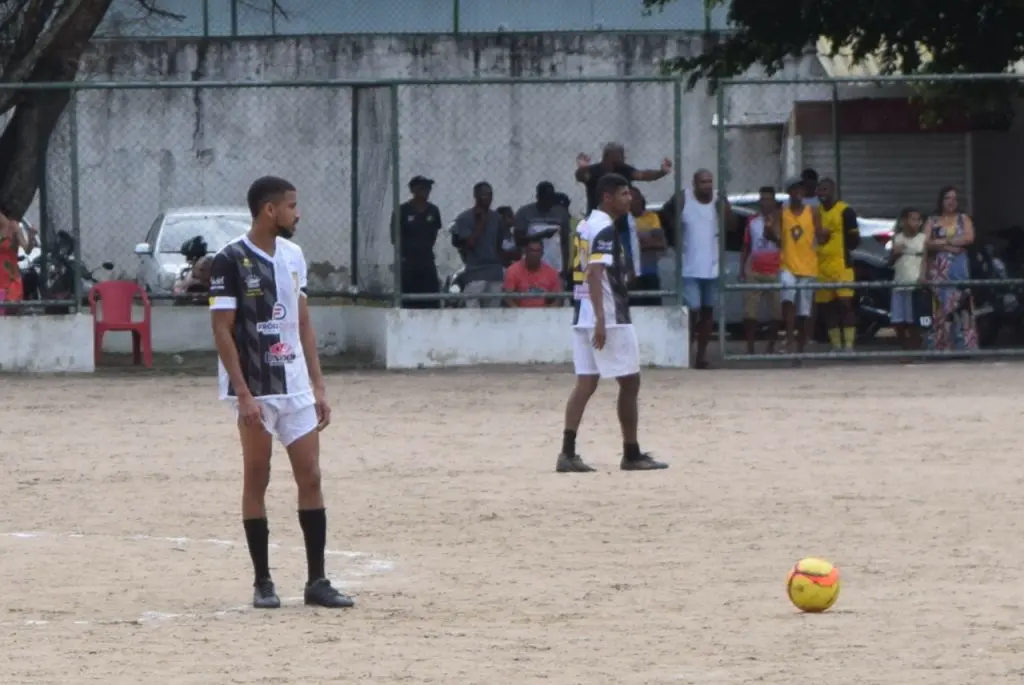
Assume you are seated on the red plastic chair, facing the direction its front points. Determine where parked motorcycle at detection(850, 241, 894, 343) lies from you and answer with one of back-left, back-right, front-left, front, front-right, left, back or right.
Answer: left

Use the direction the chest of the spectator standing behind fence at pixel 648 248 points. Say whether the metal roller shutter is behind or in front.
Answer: behind

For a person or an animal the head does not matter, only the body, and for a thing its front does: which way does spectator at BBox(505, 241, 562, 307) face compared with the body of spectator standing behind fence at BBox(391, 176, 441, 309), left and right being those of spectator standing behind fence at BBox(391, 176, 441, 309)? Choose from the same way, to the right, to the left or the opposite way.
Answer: the same way

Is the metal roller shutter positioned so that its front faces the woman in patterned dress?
yes

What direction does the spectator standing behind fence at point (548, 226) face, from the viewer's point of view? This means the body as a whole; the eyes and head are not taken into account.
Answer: toward the camera

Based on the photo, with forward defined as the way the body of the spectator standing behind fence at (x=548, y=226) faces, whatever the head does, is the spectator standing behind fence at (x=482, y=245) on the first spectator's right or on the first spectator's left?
on the first spectator's right

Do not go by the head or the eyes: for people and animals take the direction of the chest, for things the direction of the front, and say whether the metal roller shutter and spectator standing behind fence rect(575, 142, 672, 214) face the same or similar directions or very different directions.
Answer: same or similar directions

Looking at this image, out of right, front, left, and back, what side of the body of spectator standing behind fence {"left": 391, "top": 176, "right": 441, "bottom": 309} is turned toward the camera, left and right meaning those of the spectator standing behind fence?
front

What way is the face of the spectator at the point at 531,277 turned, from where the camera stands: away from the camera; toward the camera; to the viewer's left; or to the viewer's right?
toward the camera

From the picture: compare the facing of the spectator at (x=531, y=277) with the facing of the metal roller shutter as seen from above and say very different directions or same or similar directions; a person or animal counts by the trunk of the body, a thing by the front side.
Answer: same or similar directions

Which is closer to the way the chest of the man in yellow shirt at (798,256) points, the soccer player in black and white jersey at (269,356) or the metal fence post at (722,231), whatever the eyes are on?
the soccer player in black and white jersey

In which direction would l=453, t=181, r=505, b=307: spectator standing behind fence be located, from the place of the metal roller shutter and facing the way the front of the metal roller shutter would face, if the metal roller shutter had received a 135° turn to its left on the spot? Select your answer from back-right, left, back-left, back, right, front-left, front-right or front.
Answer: back

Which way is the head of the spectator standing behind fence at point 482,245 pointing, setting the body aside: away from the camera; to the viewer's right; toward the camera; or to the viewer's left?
toward the camera

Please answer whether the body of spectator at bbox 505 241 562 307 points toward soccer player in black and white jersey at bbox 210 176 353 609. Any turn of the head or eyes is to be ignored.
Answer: yes

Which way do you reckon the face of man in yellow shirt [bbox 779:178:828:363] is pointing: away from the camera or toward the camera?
toward the camera

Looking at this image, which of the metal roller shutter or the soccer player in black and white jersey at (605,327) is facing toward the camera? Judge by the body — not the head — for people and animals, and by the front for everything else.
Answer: the metal roller shutter

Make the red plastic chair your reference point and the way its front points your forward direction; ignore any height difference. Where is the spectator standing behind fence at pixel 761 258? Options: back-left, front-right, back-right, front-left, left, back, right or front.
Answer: left
